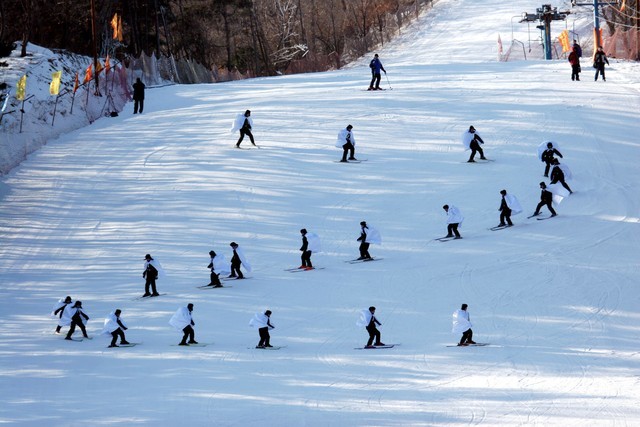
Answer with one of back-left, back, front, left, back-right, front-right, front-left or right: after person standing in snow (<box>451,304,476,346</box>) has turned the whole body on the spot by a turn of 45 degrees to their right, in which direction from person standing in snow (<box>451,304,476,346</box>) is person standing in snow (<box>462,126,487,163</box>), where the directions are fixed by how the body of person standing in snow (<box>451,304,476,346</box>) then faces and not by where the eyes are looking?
back-left

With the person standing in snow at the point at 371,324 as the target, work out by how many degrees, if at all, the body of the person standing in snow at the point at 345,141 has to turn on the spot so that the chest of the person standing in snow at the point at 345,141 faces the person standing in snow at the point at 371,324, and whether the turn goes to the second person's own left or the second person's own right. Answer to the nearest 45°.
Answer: approximately 45° to the second person's own right

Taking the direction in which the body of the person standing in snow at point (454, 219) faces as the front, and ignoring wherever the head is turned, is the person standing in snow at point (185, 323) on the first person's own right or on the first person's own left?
on the first person's own left

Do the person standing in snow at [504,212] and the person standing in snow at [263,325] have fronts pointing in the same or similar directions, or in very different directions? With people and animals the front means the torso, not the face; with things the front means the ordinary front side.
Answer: very different directions

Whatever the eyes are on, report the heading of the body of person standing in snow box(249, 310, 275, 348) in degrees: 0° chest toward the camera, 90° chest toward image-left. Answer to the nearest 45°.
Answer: approximately 270°

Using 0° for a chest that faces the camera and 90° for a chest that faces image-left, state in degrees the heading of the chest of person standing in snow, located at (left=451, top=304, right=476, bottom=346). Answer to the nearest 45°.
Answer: approximately 270°

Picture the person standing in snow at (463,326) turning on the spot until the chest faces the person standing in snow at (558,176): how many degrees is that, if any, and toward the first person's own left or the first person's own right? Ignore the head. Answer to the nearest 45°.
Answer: approximately 90° to the first person's own left

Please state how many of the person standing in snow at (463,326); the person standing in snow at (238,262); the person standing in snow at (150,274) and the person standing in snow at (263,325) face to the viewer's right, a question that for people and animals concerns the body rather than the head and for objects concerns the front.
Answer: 2

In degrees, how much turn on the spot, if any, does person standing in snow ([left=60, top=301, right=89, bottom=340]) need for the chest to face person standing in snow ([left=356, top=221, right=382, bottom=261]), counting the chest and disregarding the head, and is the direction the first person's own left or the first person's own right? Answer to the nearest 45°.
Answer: approximately 45° to the first person's own left

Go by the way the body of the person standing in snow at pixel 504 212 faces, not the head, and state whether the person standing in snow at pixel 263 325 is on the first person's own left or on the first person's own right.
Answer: on the first person's own left

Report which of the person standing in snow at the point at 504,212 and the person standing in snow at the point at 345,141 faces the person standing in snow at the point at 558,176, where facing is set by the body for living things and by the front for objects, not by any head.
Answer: the person standing in snow at the point at 345,141

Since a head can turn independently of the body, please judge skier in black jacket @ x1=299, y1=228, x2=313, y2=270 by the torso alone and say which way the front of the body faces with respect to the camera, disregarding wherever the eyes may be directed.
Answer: to the viewer's left

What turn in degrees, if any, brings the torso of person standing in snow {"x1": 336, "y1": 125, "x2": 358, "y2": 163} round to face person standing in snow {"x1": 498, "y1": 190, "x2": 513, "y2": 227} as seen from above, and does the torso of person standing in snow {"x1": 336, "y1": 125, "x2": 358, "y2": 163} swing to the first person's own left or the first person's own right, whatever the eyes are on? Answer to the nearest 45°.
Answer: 0° — they already face them

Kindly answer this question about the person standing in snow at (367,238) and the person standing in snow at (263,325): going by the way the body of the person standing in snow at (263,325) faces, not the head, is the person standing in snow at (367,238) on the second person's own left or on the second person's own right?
on the second person's own left

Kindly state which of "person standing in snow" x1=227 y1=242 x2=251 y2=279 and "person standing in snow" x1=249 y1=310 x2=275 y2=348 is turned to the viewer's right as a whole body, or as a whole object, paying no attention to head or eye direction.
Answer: "person standing in snow" x1=249 y1=310 x2=275 y2=348

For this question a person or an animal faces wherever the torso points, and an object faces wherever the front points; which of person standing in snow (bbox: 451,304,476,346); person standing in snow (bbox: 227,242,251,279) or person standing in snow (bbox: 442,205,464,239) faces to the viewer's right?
person standing in snow (bbox: 451,304,476,346)

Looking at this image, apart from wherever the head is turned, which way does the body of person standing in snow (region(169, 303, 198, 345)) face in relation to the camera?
to the viewer's right

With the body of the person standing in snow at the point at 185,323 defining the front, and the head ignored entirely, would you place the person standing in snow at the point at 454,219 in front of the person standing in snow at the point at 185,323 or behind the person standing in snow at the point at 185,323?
in front

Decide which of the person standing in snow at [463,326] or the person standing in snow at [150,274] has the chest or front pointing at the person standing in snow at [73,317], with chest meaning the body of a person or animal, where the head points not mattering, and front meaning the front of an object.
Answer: the person standing in snow at [150,274]

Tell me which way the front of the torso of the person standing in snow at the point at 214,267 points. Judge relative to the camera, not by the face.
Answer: to the viewer's left
